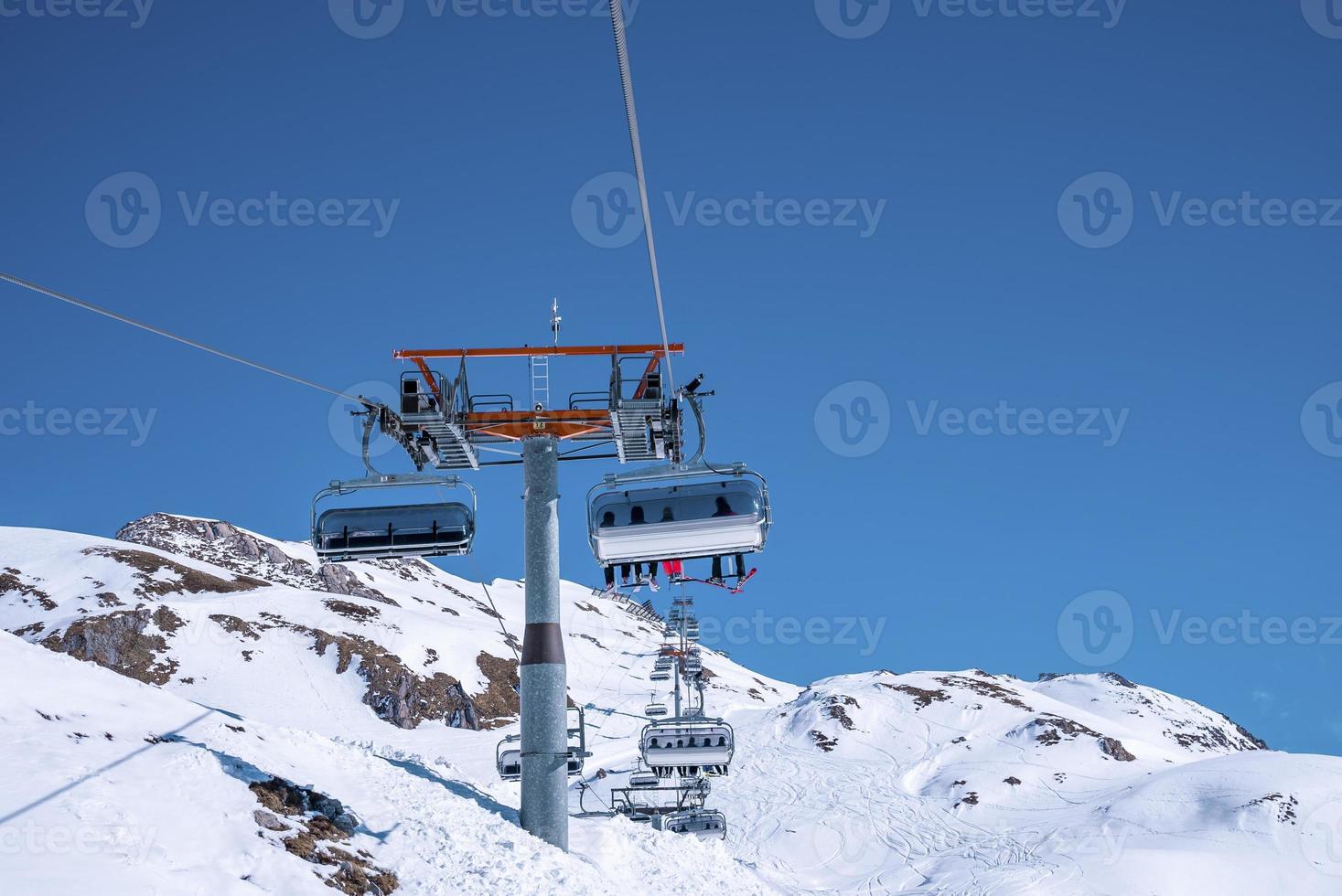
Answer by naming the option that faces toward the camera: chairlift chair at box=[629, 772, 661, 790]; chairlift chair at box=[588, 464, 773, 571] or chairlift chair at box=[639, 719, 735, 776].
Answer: chairlift chair at box=[629, 772, 661, 790]

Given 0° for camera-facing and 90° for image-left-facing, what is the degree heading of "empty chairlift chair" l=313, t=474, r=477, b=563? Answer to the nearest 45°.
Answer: approximately 0°

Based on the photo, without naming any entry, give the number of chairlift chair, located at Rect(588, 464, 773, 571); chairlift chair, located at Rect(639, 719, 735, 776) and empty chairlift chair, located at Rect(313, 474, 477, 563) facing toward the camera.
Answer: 1

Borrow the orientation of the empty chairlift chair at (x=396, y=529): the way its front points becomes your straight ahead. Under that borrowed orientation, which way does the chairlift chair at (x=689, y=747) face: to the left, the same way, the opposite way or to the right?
the opposite way

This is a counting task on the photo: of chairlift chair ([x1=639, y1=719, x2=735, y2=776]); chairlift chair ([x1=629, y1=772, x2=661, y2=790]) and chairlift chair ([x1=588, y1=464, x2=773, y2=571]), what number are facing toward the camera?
1

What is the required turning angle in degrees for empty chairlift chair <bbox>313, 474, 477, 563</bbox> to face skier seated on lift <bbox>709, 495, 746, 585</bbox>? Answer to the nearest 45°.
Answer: approximately 45° to its left

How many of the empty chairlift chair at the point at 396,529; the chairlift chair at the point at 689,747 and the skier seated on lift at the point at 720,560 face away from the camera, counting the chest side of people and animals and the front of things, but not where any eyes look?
2

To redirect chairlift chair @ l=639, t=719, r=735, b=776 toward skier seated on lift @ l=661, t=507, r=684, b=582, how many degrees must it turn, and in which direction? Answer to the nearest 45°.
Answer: approximately 180°

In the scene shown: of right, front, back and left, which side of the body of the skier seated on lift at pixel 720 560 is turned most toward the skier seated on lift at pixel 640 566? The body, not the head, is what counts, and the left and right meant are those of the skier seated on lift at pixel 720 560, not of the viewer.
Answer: left

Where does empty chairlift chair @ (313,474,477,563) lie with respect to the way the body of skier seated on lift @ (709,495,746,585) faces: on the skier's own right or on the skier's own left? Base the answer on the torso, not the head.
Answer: on the skier's own left

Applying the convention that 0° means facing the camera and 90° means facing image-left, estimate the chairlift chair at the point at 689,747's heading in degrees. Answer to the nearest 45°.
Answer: approximately 180°

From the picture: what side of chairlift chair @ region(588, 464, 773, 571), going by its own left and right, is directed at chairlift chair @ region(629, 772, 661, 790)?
front

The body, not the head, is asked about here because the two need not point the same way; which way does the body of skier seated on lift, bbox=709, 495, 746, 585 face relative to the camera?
away from the camera

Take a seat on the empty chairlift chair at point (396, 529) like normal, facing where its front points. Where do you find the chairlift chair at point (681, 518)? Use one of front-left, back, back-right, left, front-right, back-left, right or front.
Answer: front-left
